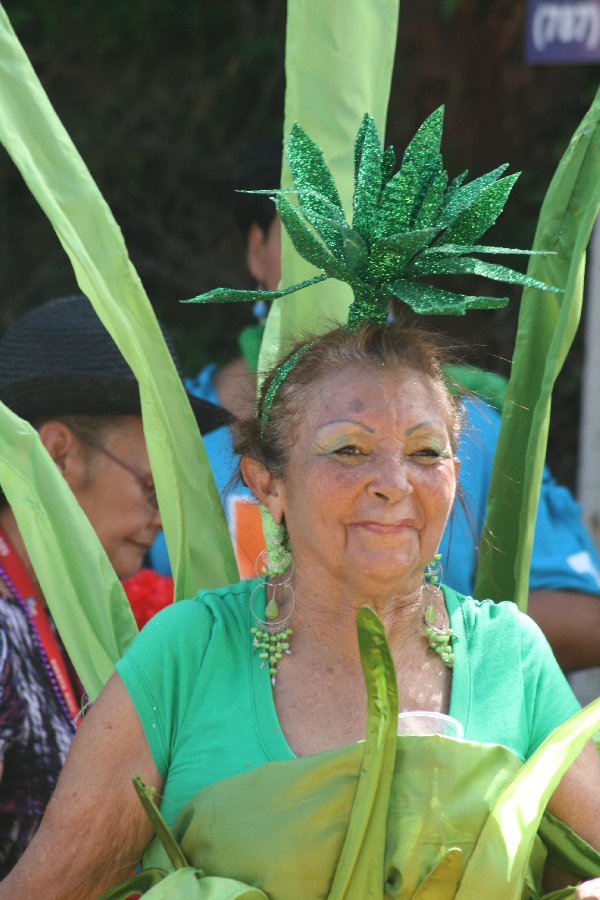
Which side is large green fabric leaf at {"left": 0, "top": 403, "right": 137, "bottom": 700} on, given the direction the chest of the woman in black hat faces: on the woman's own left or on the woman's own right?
on the woman's own right

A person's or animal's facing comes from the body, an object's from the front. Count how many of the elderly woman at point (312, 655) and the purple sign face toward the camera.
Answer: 2

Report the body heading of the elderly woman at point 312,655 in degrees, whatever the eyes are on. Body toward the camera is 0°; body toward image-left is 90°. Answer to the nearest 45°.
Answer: approximately 0°

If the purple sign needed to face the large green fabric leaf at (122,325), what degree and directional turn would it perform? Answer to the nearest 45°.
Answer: approximately 45° to its right

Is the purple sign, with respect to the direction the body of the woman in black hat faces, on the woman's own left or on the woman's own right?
on the woman's own left

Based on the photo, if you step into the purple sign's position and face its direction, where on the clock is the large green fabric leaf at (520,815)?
The large green fabric leaf is roughly at 12 o'clock from the purple sign.

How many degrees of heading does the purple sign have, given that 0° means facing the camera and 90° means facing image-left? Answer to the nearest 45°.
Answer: approximately 0°
